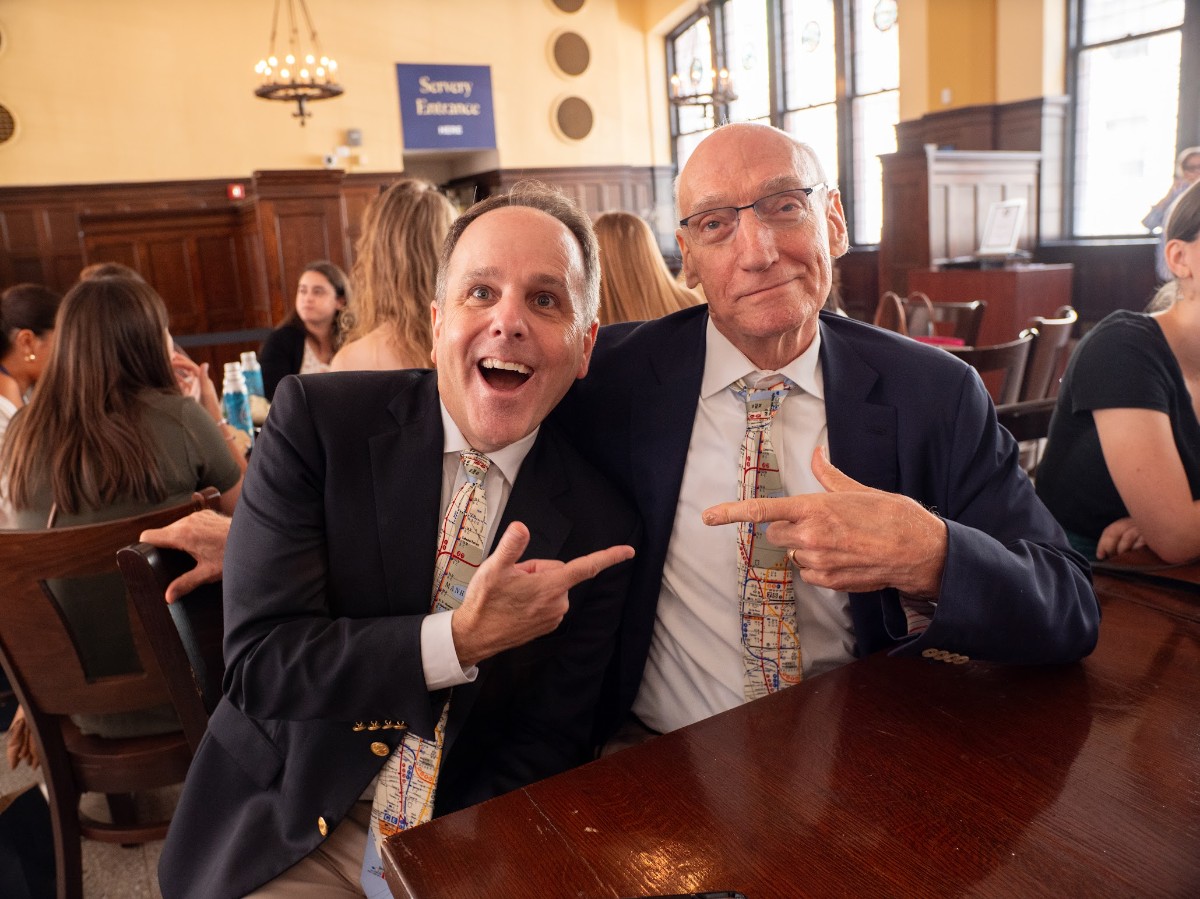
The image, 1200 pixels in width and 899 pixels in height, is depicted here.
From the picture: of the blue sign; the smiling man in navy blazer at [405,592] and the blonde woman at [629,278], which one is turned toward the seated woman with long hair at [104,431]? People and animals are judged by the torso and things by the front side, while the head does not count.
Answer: the blue sign

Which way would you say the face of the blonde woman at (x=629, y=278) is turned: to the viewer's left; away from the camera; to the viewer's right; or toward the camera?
away from the camera

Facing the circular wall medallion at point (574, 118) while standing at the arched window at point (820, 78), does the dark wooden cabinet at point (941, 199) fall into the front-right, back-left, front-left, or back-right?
back-left

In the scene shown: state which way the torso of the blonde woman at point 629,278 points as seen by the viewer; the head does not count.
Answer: away from the camera

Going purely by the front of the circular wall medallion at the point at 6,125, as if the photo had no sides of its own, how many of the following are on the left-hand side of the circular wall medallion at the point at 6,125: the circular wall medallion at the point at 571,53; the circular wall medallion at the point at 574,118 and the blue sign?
3

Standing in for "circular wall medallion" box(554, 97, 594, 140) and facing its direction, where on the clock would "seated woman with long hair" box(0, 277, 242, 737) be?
The seated woman with long hair is roughly at 12 o'clock from the circular wall medallion.

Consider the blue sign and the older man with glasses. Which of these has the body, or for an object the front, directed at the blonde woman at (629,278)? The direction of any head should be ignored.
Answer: the blue sign
